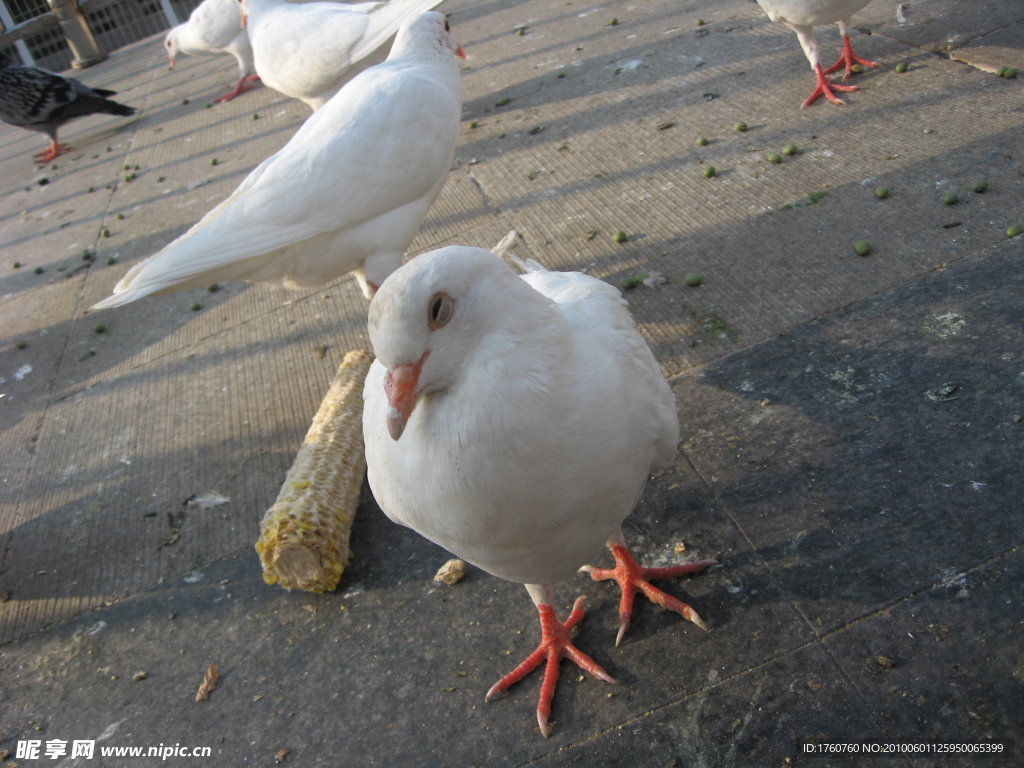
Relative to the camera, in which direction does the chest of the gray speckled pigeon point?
to the viewer's left

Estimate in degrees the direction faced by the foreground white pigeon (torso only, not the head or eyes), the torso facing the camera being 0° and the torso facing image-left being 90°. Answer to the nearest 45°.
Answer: approximately 45°

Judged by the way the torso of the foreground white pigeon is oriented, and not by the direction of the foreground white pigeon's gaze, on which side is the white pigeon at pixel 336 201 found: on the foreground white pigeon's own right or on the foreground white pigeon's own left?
on the foreground white pigeon's own right

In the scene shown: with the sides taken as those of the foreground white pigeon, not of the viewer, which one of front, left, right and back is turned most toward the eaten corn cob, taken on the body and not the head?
right

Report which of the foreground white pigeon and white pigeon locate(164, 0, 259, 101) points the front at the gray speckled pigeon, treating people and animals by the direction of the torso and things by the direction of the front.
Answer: the white pigeon

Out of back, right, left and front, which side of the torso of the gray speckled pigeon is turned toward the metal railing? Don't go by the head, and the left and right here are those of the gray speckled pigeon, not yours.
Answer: right

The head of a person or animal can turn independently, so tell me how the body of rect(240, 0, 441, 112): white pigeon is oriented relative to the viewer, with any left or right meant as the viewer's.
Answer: facing to the left of the viewer

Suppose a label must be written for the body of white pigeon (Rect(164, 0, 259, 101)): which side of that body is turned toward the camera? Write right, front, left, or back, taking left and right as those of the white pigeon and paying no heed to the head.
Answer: left

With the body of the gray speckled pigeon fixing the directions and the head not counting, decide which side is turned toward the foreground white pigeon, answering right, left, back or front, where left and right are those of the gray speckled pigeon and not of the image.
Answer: left

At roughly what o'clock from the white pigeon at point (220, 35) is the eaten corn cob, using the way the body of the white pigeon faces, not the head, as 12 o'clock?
The eaten corn cob is roughly at 9 o'clock from the white pigeon.
